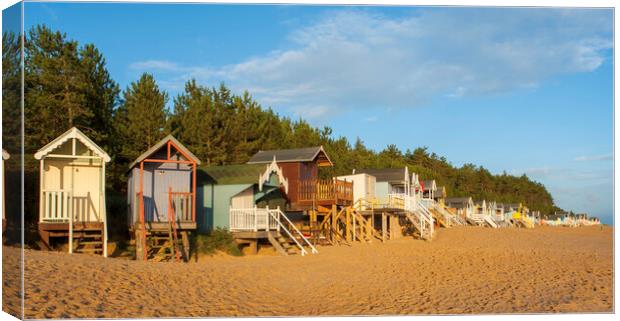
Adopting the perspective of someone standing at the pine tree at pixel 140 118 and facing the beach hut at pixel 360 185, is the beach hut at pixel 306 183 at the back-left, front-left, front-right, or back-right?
front-right

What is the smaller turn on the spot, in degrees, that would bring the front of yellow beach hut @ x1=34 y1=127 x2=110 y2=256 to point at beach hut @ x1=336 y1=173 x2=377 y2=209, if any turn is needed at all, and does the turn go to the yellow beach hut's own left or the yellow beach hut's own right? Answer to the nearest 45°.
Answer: approximately 135° to the yellow beach hut's own left

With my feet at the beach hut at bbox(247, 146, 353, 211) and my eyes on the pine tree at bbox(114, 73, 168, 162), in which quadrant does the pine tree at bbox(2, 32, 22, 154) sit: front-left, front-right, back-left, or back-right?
front-left

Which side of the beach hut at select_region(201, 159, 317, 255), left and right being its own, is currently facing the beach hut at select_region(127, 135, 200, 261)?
right

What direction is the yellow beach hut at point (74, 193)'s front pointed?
toward the camera

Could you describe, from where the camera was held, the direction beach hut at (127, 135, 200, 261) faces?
facing the viewer

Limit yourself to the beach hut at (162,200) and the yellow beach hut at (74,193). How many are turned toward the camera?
2

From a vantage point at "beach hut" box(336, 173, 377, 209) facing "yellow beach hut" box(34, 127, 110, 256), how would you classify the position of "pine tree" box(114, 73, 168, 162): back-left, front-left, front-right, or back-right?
front-right
